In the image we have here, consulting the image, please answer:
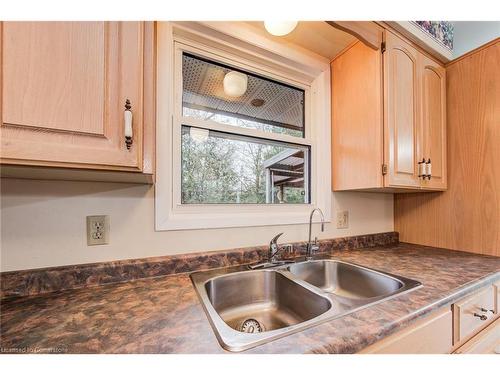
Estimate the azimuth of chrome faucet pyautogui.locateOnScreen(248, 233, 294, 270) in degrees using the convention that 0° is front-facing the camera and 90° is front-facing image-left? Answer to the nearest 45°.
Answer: approximately 315°

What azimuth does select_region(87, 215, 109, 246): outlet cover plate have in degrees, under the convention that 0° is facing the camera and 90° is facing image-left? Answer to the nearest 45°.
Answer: approximately 0°

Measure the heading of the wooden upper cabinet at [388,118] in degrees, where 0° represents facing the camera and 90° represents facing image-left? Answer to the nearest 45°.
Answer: approximately 315°

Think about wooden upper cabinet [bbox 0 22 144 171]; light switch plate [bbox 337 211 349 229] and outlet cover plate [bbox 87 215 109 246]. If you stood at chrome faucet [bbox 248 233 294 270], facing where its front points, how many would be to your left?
1

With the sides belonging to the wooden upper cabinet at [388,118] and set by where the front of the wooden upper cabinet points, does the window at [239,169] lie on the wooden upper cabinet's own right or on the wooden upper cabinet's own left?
on the wooden upper cabinet's own right
